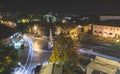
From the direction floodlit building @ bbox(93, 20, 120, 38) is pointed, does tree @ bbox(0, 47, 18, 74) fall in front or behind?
in front

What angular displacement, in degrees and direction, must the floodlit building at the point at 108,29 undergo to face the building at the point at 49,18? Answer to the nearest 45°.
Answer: approximately 90° to its right

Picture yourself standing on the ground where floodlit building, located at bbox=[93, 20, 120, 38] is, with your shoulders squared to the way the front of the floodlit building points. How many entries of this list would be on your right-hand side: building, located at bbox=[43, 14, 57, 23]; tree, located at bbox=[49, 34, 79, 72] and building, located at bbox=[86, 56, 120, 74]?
1

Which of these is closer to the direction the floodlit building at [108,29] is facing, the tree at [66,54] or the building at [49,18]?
the tree

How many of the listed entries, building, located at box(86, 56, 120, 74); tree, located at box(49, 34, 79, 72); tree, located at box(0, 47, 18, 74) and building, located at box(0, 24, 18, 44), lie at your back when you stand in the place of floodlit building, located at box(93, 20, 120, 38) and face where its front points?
0

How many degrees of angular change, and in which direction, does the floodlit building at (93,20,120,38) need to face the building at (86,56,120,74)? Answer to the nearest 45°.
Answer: approximately 45° to its left

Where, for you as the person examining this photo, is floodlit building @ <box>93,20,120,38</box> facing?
facing the viewer and to the left of the viewer

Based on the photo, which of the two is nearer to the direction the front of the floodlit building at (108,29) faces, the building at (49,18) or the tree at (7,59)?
the tree

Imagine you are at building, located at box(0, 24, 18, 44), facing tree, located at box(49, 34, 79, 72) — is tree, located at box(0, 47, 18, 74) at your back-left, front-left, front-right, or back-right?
front-right

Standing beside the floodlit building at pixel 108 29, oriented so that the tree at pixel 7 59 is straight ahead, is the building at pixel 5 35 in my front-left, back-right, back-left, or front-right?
front-right

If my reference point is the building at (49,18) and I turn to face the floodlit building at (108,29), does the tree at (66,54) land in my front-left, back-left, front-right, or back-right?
front-right
